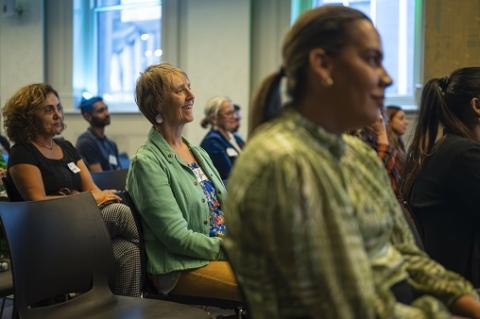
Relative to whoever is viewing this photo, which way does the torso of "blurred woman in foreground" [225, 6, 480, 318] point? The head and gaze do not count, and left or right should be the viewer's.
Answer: facing the viewer and to the right of the viewer

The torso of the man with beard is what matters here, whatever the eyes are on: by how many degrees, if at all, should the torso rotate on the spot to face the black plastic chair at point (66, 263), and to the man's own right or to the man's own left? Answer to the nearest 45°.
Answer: approximately 45° to the man's own right

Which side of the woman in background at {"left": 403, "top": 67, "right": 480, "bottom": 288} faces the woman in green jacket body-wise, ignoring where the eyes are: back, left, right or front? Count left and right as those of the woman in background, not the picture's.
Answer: back

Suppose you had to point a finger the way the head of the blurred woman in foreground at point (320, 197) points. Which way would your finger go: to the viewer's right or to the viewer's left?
to the viewer's right

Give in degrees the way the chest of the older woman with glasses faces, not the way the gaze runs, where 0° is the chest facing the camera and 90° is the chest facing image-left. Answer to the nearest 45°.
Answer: approximately 315°

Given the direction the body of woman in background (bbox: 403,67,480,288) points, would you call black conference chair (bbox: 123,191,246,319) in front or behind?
behind

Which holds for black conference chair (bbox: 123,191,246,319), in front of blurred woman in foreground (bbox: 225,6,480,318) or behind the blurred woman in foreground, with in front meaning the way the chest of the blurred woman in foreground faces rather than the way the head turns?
behind

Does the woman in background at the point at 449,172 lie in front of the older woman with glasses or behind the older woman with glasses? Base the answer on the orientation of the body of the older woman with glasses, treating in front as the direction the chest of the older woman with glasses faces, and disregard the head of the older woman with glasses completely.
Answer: in front

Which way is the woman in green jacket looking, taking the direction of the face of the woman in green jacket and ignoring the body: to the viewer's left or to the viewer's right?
to the viewer's right

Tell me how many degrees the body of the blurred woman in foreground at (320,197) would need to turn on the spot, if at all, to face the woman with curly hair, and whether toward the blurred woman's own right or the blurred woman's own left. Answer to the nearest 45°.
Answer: approximately 180°

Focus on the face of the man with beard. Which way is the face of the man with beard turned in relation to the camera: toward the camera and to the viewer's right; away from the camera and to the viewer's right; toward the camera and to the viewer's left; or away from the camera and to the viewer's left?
toward the camera and to the viewer's right

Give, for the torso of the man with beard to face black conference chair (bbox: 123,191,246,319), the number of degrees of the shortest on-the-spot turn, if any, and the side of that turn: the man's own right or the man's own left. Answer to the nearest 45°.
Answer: approximately 45° to the man's own right

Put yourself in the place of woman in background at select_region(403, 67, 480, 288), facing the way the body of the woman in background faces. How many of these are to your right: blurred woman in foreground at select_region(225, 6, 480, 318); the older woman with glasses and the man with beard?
1
